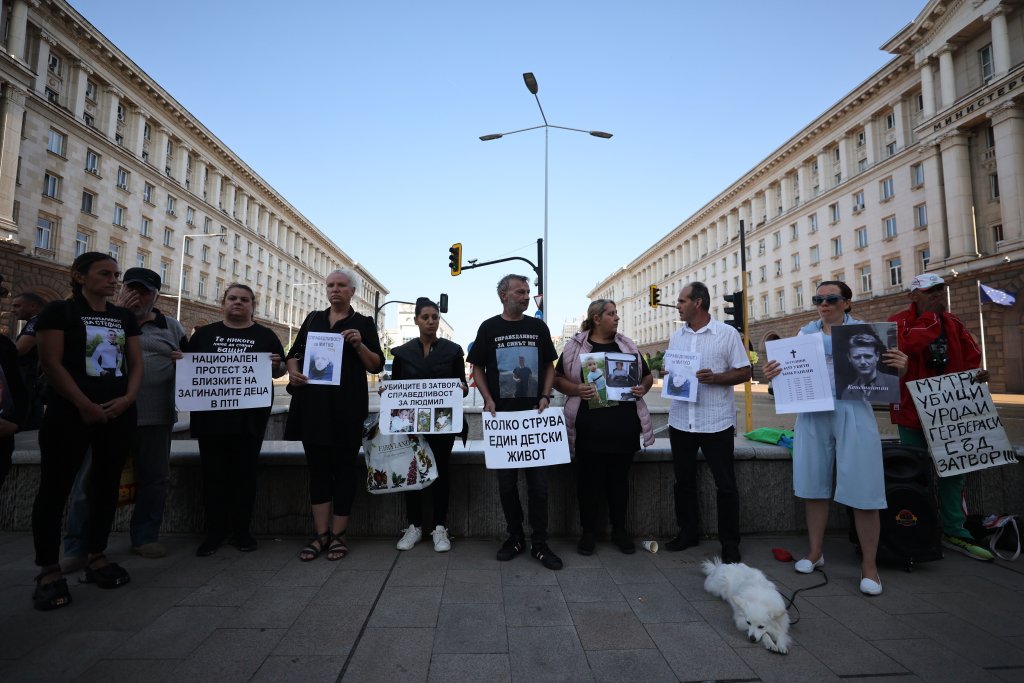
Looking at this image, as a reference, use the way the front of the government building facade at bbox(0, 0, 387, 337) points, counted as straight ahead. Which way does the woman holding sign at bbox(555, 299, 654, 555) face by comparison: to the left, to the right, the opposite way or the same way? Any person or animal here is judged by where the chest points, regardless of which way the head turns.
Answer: to the right

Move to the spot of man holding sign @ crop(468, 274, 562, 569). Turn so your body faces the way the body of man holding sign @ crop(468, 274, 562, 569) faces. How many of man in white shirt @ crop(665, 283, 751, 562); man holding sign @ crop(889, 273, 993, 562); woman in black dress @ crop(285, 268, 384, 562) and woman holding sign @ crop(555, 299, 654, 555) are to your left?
3

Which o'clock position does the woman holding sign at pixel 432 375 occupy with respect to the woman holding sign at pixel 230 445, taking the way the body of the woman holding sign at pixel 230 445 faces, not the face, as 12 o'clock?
the woman holding sign at pixel 432 375 is roughly at 10 o'clock from the woman holding sign at pixel 230 445.

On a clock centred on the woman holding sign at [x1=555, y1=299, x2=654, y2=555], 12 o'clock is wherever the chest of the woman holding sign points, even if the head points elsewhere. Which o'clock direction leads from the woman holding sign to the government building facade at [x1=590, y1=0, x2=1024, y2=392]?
The government building facade is roughly at 7 o'clock from the woman holding sign.

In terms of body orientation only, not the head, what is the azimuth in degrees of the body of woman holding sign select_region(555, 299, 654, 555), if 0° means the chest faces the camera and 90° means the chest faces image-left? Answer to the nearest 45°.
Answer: approximately 0°

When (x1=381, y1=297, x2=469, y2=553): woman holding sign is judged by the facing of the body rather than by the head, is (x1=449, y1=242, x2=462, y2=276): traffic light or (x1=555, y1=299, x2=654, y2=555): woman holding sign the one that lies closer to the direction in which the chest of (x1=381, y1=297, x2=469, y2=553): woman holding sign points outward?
the woman holding sign

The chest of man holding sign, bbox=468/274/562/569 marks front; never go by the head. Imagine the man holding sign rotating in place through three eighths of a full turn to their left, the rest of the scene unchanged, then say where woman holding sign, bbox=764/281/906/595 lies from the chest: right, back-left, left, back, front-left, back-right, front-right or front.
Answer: front-right

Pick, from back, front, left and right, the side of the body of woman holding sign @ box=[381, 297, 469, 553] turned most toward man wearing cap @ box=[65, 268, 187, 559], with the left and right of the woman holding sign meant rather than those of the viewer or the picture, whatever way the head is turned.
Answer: right

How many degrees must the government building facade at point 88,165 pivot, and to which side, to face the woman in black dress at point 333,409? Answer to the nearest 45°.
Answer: approximately 45° to its right

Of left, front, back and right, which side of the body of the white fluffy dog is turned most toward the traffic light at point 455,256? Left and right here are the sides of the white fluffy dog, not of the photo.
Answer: back
